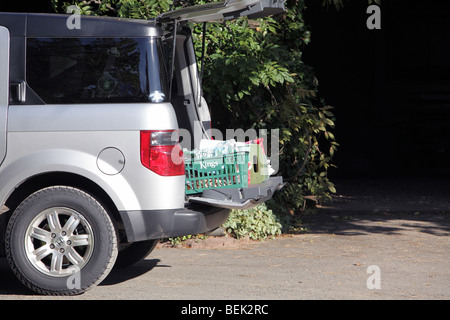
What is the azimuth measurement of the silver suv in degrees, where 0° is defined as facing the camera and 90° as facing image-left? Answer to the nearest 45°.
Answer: approximately 90°

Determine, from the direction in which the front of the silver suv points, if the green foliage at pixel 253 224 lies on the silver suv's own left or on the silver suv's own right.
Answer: on the silver suv's own right
